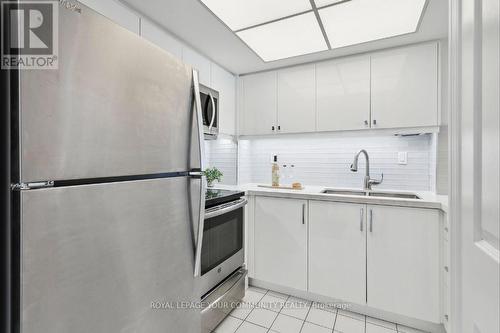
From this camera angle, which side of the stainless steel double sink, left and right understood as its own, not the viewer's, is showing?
front

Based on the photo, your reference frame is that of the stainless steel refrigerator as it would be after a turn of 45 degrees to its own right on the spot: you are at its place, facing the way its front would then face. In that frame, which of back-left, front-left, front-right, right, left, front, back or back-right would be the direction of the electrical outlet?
left

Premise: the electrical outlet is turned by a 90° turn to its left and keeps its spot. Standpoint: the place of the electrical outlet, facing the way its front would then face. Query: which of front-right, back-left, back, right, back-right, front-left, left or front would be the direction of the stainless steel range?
back-right

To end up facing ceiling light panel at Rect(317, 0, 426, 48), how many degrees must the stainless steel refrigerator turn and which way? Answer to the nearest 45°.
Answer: approximately 45° to its left

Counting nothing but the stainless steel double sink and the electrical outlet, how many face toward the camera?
2

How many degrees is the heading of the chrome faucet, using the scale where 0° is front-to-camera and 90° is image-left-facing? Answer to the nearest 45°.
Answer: approximately 45°

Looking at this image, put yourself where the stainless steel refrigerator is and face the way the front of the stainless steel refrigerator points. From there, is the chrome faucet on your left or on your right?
on your left

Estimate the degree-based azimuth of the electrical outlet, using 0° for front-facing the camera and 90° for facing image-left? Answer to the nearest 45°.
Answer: approximately 0°

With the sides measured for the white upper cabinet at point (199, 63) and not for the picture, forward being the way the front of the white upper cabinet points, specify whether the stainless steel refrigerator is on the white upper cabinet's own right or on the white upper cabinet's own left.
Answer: on the white upper cabinet's own right

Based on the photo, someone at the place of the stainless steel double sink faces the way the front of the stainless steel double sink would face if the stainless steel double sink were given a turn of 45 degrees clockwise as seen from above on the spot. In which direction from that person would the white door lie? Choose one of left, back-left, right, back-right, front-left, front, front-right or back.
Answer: front-left

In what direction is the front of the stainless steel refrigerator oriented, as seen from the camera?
facing the viewer and to the right of the viewer

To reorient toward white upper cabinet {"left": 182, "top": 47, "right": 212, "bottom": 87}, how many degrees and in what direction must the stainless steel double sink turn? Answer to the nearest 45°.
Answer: approximately 45° to its right

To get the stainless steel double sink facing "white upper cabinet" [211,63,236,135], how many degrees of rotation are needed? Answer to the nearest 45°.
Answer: approximately 90° to its right

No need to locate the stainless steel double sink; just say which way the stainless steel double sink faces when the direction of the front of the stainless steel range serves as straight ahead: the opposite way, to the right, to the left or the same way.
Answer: to the right
